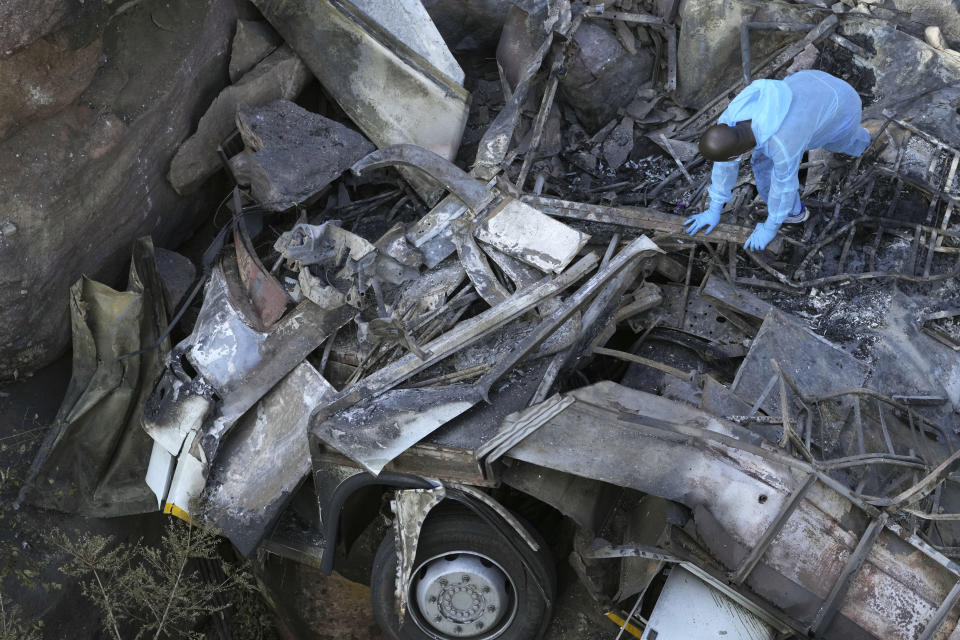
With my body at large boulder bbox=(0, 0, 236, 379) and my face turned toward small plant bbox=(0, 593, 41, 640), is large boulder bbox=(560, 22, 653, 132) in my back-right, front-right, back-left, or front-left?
back-left

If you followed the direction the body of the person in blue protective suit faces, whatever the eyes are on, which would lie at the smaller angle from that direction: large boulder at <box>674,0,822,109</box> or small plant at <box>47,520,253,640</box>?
the small plant

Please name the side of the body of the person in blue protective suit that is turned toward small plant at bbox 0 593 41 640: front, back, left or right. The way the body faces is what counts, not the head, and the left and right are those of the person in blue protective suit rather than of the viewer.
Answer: front

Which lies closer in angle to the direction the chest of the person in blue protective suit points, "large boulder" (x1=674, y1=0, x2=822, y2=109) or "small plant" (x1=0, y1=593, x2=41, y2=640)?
the small plant

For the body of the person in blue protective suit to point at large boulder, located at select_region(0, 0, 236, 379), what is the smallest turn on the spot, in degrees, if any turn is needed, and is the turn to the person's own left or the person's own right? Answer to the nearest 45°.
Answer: approximately 45° to the person's own right

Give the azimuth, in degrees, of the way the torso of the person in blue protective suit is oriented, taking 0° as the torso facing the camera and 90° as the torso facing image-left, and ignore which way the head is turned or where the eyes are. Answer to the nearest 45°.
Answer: approximately 45°
